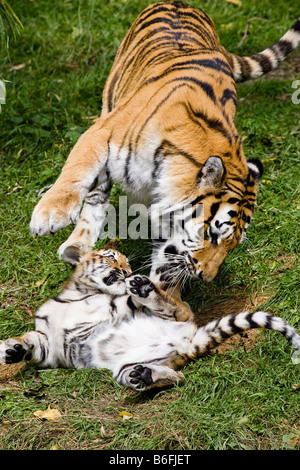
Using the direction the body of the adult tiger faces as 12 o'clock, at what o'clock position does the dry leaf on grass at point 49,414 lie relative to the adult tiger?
The dry leaf on grass is roughly at 1 o'clock from the adult tiger.

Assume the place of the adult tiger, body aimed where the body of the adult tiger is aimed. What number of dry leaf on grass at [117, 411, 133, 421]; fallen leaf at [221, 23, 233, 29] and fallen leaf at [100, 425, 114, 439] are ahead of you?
2

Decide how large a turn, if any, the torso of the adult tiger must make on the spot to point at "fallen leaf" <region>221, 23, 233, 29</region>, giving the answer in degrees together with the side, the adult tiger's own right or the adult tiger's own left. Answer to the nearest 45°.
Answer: approximately 180°

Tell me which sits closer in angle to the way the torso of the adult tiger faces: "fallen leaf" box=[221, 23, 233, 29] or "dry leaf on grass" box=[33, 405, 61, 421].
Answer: the dry leaf on grass

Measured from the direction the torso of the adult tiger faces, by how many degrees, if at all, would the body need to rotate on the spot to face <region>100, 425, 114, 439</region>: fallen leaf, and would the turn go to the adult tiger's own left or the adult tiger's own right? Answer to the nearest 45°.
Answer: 0° — it already faces it

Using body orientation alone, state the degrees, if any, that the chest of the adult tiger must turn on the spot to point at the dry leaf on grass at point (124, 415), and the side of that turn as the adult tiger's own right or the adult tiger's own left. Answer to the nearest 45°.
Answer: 0° — it already faces it

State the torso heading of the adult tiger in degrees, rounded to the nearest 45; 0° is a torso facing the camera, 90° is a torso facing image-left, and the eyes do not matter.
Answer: approximately 0°
